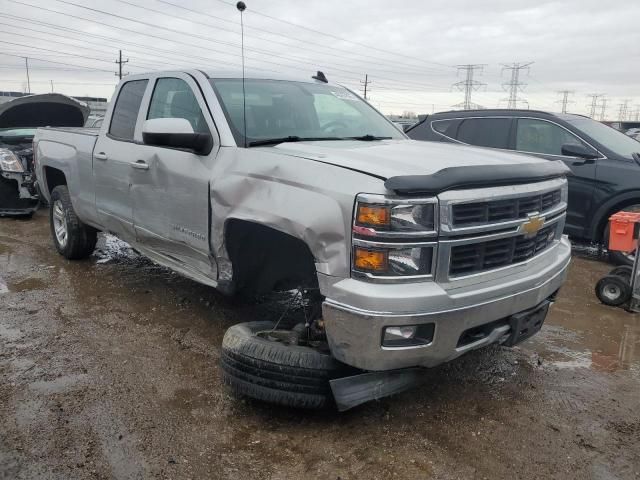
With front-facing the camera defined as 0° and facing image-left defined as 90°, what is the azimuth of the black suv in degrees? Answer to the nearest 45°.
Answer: approximately 315°

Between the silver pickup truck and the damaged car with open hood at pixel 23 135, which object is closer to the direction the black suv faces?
the silver pickup truck

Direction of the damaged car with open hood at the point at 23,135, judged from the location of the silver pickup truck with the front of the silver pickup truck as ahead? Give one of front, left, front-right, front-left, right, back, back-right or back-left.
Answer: back

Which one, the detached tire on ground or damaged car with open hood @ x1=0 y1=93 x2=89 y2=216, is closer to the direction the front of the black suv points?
the detached tire on ground

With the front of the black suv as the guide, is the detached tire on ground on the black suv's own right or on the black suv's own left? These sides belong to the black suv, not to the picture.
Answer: on the black suv's own right

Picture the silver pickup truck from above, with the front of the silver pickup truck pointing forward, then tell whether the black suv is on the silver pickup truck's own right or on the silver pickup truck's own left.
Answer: on the silver pickup truck's own left
